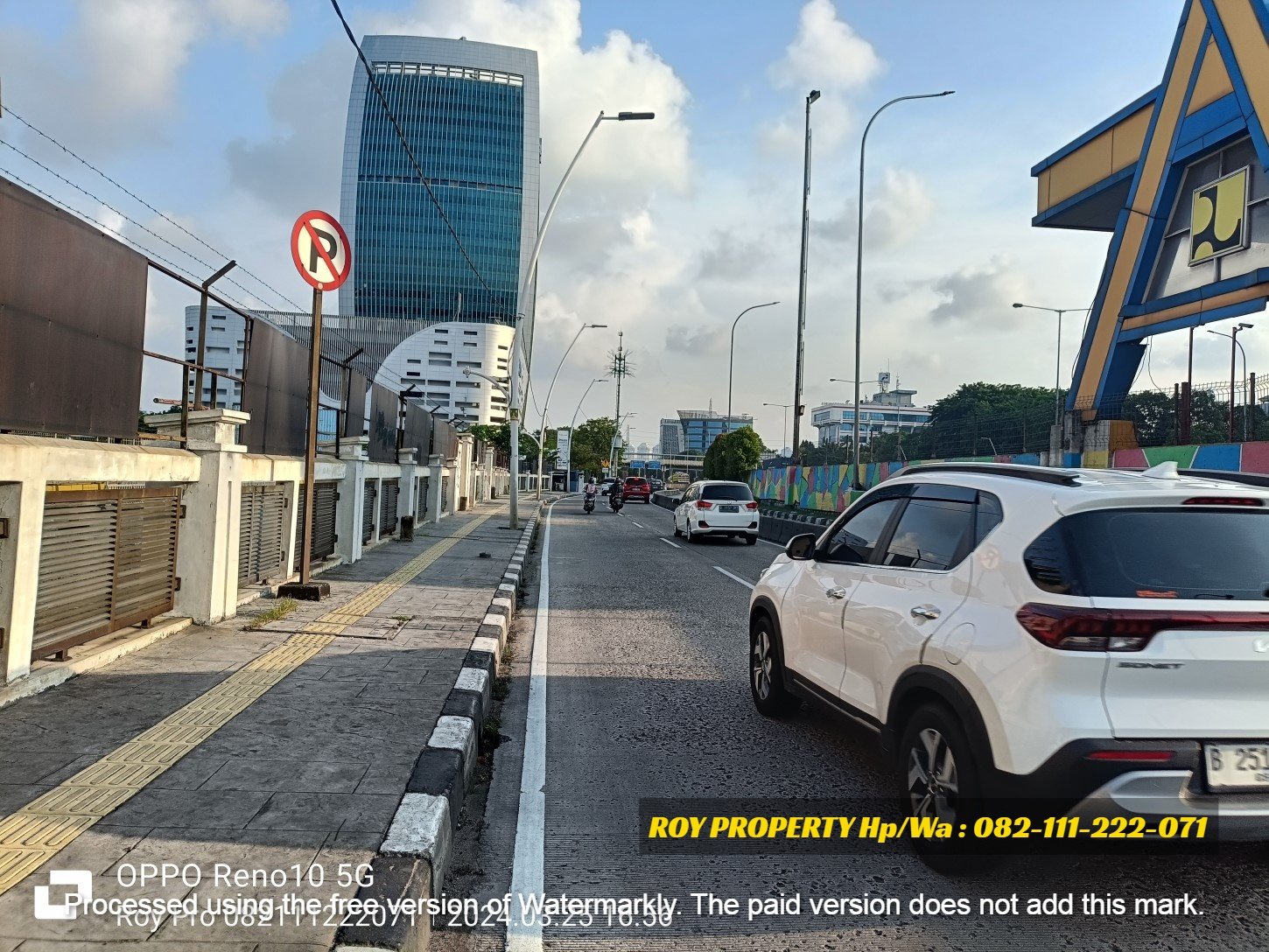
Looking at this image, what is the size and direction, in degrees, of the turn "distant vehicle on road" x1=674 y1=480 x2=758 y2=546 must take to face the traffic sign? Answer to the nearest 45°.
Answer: approximately 180°

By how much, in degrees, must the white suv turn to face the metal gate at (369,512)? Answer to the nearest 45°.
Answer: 0° — it already faces it

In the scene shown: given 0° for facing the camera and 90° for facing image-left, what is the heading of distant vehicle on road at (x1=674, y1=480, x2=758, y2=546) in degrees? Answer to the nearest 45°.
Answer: approximately 180°

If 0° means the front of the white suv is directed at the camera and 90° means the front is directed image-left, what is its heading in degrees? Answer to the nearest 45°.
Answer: approximately 135°

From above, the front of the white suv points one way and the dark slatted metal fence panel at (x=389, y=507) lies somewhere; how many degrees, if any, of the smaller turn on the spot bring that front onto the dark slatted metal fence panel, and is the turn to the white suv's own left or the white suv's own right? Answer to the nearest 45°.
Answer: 0° — it already faces it

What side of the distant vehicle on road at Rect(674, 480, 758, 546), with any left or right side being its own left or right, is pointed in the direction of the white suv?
back

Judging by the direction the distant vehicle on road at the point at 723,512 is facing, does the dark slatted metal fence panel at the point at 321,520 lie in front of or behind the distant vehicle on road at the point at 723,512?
behind
